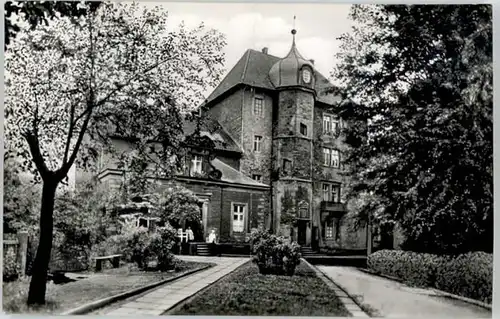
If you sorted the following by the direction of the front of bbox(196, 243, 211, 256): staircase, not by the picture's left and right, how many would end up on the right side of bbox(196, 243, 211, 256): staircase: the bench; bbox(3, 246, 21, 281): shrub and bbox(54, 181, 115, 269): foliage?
3

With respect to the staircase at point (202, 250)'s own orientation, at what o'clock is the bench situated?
The bench is roughly at 3 o'clock from the staircase.

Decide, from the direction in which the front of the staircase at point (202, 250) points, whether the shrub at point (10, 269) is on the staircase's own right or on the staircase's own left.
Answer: on the staircase's own right

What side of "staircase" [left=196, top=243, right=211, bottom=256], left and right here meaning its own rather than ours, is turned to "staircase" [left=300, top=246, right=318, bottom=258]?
left

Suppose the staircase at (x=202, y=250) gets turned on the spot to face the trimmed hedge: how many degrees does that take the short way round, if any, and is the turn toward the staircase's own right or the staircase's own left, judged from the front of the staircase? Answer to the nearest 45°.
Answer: approximately 90° to the staircase's own left

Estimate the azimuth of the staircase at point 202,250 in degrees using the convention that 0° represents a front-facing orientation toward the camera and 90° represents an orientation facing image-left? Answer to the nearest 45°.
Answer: approximately 0°
